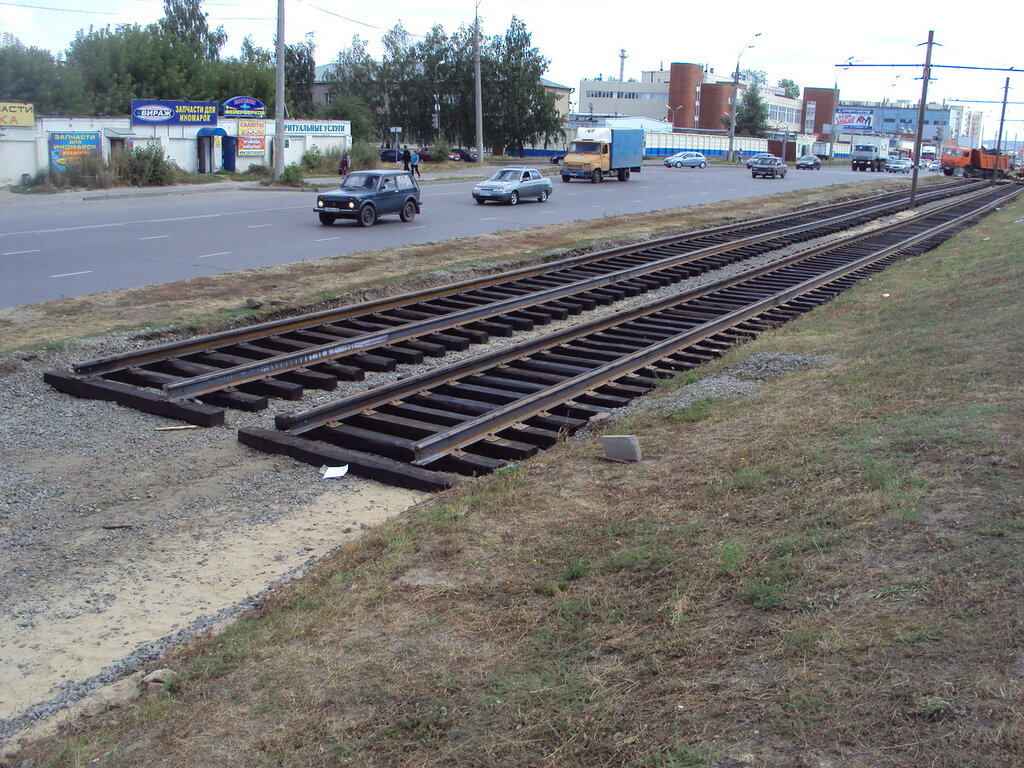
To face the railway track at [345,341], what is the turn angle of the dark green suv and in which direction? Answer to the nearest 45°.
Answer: approximately 45° to its left

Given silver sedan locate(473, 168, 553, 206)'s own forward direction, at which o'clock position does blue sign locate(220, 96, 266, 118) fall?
The blue sign is roughly at 3 o'clock from the silver sedan.

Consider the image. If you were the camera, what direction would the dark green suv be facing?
facing the viewer and to the left of the viewer

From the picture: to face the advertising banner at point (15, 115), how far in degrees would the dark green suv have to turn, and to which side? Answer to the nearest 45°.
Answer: approximately 90° to its right

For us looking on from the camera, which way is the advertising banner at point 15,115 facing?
facing the viewer

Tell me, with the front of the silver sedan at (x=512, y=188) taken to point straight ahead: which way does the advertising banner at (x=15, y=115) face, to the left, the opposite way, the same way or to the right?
to the left

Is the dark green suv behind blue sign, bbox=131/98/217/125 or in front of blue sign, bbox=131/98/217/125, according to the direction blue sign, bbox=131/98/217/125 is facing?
in front

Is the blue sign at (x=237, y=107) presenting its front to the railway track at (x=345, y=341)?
yes

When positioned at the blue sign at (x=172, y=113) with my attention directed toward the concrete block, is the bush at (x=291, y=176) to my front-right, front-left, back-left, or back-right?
front-left

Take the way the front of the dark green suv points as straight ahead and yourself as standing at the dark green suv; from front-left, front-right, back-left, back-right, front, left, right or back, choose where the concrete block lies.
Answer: front-left

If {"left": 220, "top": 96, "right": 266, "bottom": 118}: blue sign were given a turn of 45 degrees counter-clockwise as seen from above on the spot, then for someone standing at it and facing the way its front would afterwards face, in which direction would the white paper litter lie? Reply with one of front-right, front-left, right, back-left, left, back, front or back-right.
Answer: front-right

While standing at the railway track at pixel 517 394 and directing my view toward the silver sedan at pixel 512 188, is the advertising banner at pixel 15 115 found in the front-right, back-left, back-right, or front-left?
front-left

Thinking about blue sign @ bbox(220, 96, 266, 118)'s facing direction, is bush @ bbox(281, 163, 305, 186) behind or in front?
in front

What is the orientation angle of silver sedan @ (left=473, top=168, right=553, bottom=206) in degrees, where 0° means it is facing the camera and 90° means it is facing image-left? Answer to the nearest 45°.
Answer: approximately 45°

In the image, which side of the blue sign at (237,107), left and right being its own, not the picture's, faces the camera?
front

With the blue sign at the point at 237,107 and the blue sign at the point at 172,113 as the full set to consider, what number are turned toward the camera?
2

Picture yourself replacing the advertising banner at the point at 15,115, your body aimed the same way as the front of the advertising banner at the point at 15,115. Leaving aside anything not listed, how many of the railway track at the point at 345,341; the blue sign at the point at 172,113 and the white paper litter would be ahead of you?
2

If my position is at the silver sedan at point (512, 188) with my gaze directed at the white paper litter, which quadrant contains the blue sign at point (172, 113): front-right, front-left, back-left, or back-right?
back-right
